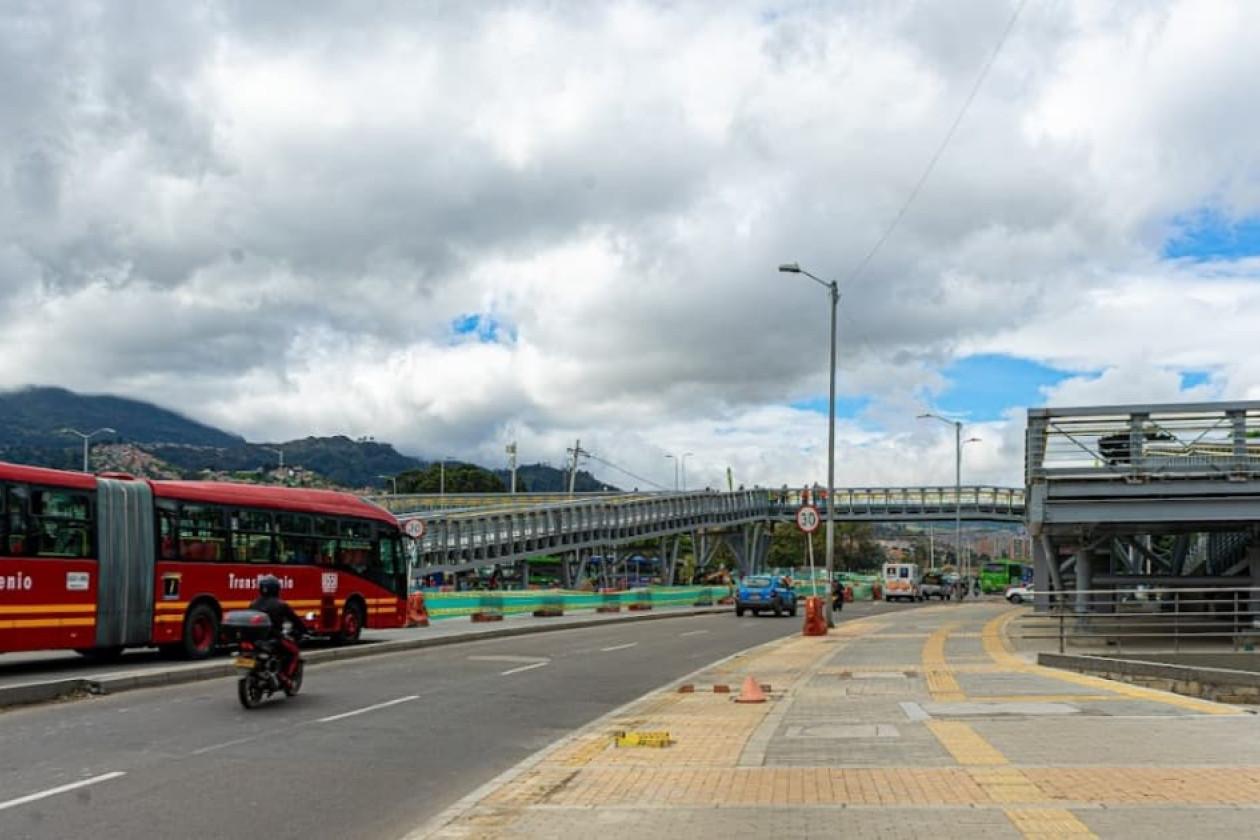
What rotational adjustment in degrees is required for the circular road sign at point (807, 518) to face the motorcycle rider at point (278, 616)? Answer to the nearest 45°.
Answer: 0° — it already faces them

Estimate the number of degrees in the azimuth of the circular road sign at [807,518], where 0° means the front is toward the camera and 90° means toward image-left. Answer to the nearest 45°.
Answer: approximately 0°

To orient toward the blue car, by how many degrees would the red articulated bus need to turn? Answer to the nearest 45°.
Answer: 0° — it already faces it

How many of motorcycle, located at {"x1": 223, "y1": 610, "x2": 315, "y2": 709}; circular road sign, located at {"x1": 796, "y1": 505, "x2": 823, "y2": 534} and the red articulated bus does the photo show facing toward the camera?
1

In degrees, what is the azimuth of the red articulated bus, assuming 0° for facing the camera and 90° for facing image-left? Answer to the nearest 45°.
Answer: approximately 225°

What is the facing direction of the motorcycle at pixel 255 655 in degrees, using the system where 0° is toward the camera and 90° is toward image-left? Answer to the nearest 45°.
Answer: approximately 225°

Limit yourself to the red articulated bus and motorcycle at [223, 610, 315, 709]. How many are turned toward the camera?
0

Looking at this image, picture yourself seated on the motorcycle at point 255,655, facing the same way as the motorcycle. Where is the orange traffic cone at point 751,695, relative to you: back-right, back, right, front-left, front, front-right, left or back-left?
front-right

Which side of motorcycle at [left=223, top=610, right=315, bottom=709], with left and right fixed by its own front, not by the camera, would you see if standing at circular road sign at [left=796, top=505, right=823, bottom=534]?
front

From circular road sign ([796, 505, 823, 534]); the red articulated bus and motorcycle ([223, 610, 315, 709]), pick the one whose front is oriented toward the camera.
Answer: the circular road sign

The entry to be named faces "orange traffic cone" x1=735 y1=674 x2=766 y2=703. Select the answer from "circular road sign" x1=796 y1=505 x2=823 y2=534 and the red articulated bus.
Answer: the circular road sign

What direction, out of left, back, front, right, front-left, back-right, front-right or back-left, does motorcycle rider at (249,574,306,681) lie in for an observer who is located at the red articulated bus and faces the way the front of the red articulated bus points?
back-right

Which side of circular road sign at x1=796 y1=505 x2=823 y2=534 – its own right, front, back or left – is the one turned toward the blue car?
back
